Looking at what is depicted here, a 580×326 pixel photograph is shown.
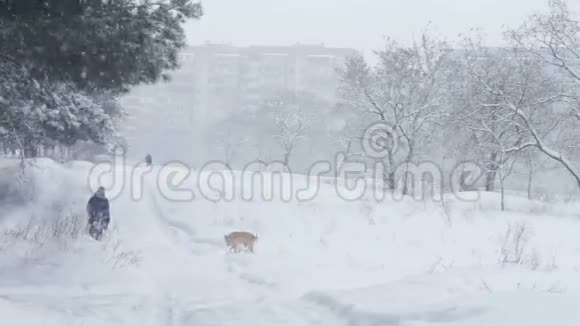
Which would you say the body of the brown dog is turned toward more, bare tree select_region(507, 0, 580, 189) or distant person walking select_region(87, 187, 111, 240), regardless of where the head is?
the distant person walking

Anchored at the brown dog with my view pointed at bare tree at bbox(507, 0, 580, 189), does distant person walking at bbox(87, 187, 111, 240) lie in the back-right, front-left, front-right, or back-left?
back-left

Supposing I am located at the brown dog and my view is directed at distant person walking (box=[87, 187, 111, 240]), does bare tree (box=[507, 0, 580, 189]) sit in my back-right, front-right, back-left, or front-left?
back-right
